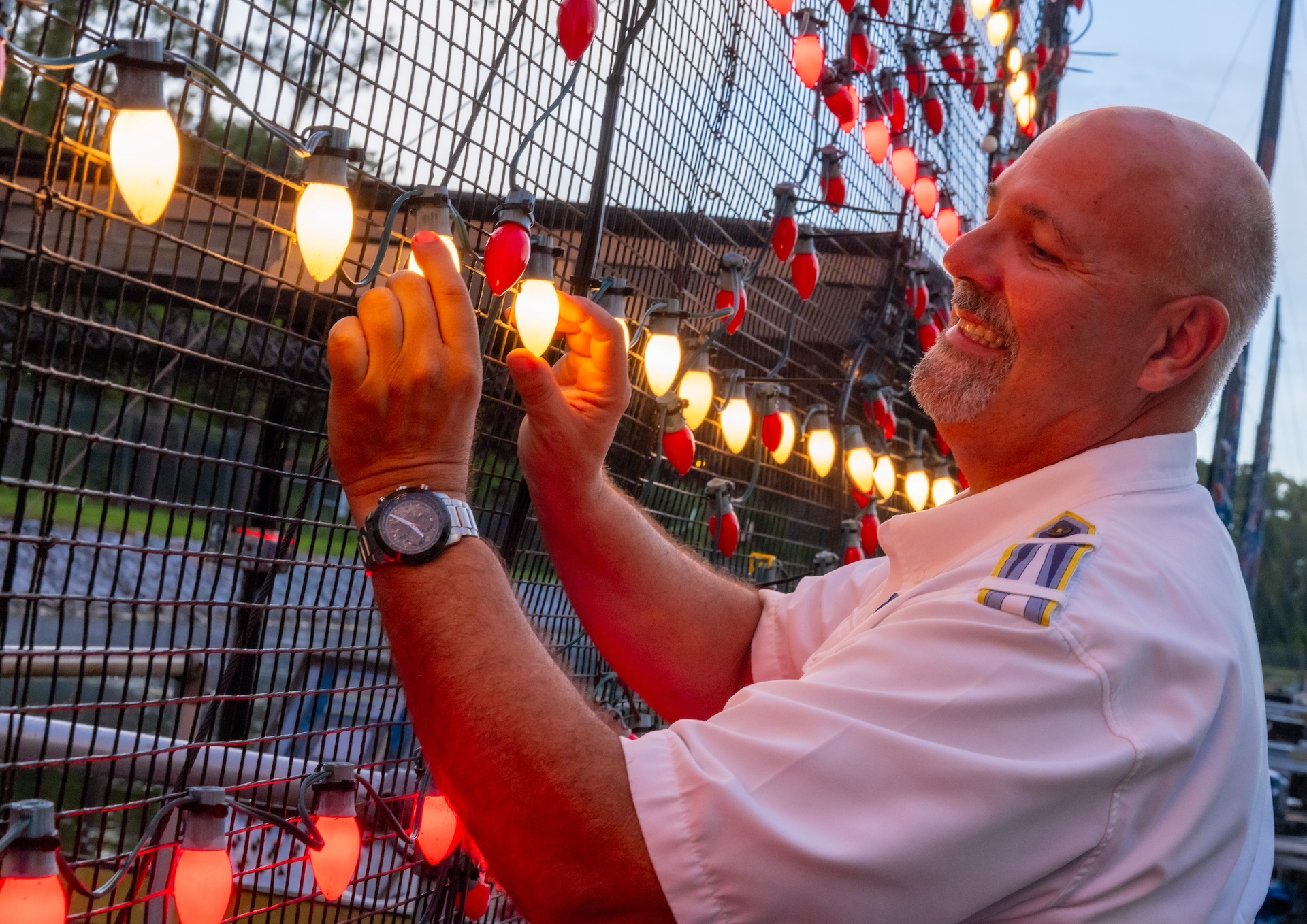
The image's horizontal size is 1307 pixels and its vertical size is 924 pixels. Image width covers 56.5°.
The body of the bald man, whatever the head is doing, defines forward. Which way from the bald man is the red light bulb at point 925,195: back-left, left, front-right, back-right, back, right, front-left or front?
right

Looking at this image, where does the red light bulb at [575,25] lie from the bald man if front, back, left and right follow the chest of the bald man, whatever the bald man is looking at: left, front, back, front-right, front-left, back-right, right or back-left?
front-right

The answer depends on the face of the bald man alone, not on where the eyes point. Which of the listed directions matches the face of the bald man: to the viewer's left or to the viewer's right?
to the viewer's left

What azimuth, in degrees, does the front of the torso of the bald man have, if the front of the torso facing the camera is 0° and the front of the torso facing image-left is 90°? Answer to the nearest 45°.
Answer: approximately 90°
